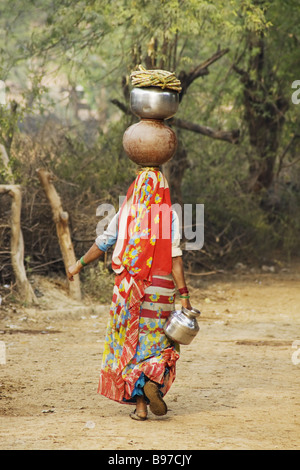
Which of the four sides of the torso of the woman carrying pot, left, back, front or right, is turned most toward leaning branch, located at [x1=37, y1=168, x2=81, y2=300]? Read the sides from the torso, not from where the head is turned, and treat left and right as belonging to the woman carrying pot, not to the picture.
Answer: front

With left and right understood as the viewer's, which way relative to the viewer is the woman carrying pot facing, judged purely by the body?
facing away from the viewer

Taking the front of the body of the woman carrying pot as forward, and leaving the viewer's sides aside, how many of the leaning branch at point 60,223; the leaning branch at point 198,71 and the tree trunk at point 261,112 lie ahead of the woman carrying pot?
3

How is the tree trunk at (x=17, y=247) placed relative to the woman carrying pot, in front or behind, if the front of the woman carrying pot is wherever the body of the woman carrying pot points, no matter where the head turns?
in front

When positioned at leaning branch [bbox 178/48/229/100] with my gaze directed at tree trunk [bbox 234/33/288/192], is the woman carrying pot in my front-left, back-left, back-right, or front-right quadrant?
back-right

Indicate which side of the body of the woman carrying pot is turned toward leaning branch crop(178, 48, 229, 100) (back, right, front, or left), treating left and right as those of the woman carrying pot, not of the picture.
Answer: front
